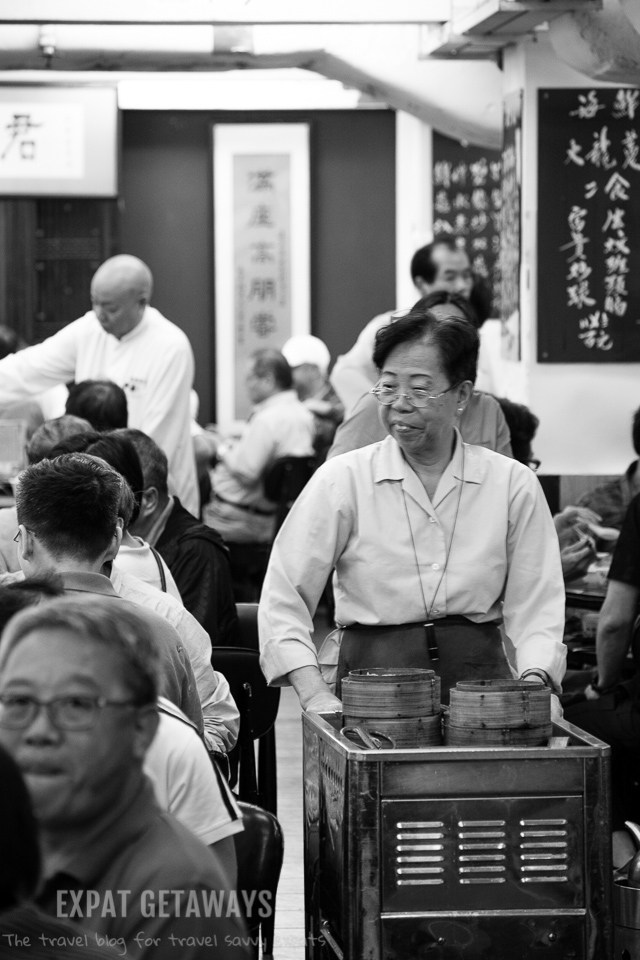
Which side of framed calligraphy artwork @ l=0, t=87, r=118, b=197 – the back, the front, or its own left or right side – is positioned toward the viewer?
front

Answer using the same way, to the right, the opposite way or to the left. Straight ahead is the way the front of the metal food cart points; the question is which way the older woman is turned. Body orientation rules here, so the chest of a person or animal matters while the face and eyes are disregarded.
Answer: the same way

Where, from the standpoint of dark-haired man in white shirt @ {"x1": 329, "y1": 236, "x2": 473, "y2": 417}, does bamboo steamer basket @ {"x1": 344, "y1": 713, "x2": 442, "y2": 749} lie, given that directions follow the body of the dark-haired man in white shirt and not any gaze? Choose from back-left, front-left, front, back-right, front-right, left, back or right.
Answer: front-right

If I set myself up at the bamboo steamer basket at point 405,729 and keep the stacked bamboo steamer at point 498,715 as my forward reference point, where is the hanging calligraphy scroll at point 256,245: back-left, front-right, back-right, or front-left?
back-left

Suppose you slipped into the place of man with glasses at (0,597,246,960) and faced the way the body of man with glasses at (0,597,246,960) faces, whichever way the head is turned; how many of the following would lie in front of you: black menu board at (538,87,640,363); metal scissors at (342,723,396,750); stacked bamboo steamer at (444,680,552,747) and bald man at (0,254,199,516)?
0

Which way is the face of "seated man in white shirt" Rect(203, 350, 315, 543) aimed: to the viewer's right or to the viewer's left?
to the viewer's left

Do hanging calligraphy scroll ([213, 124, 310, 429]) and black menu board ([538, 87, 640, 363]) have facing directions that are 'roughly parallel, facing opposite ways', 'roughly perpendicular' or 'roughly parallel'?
roughly parallel

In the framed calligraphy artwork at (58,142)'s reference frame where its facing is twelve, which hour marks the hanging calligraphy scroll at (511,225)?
The hanging calligraphy scroll is roughly at 11 o'clock from the framed calligraphy artwork.

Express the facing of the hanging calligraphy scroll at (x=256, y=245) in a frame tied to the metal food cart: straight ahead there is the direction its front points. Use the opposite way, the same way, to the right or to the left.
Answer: the same way

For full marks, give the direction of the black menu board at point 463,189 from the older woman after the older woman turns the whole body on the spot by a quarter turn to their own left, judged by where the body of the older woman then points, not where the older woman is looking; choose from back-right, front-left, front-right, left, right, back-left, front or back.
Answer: left

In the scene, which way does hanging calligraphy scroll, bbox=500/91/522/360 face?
to the viewer's left

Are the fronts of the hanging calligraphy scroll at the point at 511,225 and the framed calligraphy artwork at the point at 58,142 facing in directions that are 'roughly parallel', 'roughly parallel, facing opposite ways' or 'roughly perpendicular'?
roughly perpendicular

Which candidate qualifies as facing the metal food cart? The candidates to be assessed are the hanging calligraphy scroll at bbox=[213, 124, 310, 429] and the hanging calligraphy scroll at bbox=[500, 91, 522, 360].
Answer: the hanging calligraphy scroll at bbox=[213, 124, 310, 429]

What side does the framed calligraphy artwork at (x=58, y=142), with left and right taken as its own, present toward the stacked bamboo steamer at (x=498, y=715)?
front

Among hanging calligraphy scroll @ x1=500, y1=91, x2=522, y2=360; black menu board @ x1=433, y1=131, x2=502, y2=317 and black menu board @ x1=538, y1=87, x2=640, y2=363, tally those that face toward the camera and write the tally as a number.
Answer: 2

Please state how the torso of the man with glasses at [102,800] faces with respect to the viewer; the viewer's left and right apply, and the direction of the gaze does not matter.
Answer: facing the viewer and to the left of the viewer

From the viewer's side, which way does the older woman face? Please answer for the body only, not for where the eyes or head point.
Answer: toward the camera

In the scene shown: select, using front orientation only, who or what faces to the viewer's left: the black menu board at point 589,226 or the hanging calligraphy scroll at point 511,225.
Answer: the hanging calligraphy scroll
